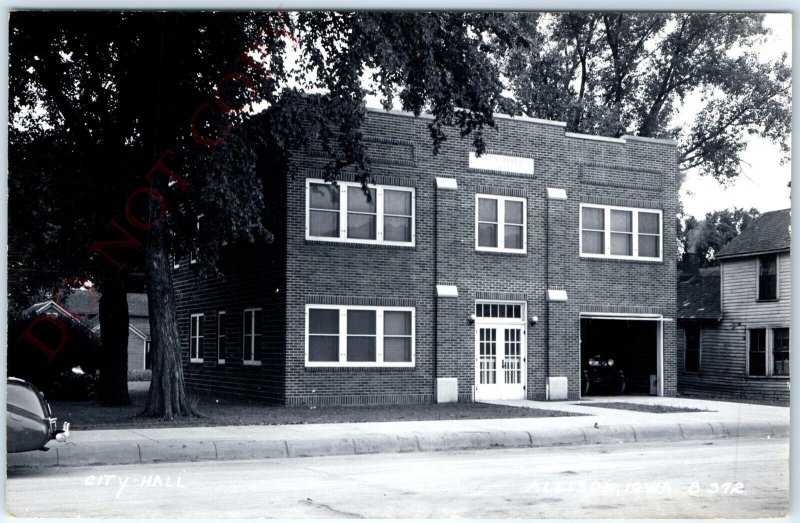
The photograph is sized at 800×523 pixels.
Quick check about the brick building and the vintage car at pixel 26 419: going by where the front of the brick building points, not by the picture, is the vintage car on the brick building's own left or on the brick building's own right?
on the brick building's own right

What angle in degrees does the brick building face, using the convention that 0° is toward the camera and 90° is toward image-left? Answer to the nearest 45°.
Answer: approximately 315°

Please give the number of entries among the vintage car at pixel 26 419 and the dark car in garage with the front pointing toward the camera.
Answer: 1

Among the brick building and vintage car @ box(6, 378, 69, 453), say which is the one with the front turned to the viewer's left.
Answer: the vintage car

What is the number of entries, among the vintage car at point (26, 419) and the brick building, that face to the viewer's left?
1

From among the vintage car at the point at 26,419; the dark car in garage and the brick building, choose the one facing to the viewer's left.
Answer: the vintage car
